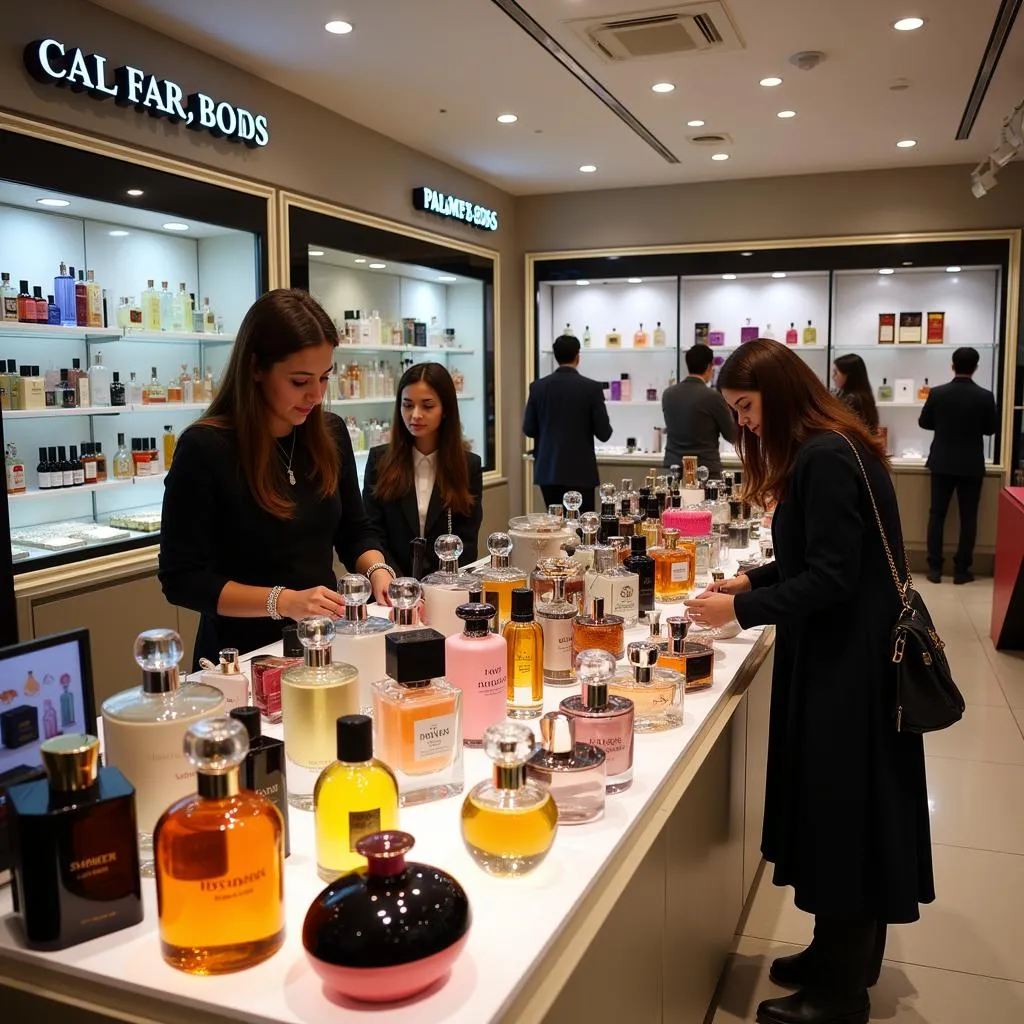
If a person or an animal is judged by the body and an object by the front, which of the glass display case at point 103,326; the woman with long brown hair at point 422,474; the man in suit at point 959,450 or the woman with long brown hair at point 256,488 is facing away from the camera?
the man in suit

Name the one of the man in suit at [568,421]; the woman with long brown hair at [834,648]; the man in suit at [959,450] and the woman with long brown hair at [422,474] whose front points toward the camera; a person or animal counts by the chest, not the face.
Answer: the woman with long brown hair at [422,474]

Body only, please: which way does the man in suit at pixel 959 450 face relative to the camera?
away from the camera

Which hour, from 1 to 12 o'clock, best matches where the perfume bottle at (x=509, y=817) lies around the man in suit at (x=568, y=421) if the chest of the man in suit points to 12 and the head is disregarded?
The perfume bottle is roughly at 6 o'clock from the man in suit.

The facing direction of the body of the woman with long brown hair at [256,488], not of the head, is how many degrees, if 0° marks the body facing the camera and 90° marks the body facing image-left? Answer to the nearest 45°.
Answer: approximately 315°

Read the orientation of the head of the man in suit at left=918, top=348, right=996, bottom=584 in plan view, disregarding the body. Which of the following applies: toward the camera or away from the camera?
away from the camera

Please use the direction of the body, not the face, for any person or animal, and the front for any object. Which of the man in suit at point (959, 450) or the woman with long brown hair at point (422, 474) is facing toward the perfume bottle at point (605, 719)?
the woman with long brown hair

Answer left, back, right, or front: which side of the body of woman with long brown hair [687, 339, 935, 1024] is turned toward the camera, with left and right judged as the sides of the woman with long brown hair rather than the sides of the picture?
left

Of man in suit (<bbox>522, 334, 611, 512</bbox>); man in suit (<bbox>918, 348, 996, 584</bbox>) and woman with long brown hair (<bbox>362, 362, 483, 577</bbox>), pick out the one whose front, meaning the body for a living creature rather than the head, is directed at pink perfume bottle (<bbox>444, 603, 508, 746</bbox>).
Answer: the woman with long brown hair

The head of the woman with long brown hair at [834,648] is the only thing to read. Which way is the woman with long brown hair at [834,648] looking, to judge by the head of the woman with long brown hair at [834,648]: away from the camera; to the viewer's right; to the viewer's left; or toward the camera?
to the viewer's left

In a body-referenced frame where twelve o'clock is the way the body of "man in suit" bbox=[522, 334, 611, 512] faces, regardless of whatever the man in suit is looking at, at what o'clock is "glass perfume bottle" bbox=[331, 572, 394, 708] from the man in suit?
The glass perfume bottle is roughly at 6 o'clock from the man in suit.

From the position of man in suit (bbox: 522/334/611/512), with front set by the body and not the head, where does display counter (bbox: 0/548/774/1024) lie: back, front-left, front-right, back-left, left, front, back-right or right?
back

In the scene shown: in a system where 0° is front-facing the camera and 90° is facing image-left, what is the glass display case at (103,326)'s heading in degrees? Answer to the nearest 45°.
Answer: approximately 315°

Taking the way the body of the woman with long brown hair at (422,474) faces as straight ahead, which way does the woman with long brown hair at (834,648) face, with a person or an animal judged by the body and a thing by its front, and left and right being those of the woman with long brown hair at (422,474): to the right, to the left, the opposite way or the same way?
to the right

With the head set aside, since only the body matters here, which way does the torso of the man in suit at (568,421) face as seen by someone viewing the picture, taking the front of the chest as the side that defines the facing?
away from the camera
